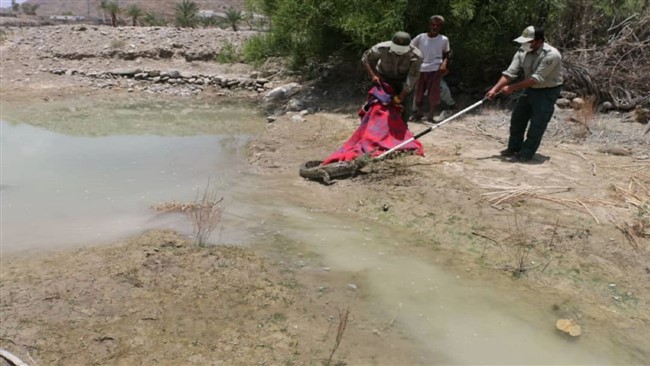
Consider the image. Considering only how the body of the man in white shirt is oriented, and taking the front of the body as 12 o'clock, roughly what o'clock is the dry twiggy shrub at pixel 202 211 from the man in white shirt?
The dry twiggy shrub is roughly at 1 o'clock from the man in white shirt.

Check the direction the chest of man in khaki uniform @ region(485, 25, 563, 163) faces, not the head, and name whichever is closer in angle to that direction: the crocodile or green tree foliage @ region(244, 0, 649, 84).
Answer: the crocodile

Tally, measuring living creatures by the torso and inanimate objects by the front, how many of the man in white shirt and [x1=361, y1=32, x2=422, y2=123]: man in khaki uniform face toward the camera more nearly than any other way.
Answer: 2

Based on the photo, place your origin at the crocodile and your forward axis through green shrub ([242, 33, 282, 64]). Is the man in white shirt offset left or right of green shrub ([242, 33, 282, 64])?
right

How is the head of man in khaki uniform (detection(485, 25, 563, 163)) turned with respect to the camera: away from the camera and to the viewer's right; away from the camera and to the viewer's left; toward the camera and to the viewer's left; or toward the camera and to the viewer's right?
toward the camera and to the viewer's left

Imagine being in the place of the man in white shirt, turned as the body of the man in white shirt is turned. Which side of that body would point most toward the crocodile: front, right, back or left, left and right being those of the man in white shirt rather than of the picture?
front

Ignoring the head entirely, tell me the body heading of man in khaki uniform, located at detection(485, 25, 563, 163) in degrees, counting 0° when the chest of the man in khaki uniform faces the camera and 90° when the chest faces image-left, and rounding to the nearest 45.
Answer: approximately 45°

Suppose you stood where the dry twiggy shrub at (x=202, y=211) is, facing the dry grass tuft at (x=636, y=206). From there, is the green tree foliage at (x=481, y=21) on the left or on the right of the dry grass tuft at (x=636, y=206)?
left

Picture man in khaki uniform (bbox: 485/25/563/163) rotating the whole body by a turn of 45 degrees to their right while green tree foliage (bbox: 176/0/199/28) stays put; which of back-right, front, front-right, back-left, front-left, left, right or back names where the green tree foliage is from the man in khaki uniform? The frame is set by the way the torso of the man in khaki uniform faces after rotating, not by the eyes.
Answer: front-right

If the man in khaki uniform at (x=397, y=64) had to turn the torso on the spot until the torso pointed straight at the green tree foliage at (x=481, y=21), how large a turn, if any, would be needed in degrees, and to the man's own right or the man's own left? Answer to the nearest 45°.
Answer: approximately 135° to the man's own left

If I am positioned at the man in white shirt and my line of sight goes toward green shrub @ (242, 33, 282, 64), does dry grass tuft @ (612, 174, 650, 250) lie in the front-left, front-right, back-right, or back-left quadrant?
back-left

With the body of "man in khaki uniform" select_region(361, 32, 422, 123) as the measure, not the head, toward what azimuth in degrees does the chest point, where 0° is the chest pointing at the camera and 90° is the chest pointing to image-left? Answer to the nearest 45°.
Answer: approximately 0°

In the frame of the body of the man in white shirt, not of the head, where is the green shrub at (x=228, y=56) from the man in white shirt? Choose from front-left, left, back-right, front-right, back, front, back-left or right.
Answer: back-right

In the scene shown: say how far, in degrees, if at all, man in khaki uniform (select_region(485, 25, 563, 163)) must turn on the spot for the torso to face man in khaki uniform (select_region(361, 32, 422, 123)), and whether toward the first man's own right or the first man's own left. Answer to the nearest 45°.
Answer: approximately 45° to the first man's own right
